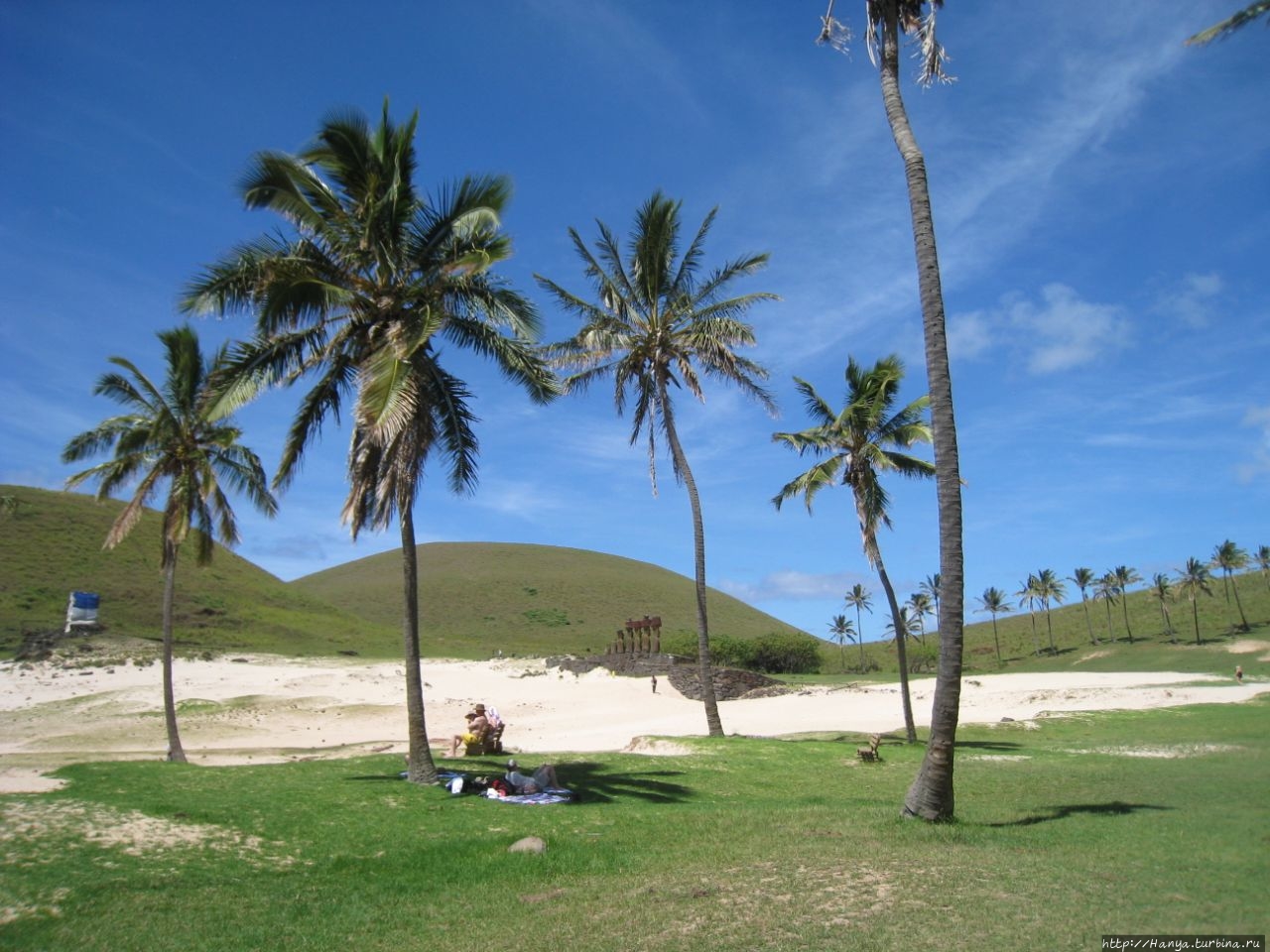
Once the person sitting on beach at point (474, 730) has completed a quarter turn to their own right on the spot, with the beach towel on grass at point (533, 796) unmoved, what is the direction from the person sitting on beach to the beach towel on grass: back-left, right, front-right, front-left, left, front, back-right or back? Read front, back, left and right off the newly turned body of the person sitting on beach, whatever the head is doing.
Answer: back

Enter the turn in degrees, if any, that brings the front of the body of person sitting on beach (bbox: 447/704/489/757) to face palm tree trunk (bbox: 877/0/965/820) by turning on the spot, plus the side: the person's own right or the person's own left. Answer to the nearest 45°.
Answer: approximately 135° to the person's own left

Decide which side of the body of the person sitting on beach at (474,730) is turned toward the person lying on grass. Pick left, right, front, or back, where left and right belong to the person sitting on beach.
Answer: left

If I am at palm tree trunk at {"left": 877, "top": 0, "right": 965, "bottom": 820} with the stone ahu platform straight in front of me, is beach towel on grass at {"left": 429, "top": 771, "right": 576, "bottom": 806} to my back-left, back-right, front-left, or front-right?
front-left

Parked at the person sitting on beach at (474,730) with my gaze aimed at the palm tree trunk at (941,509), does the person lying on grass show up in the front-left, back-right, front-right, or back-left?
front-right
